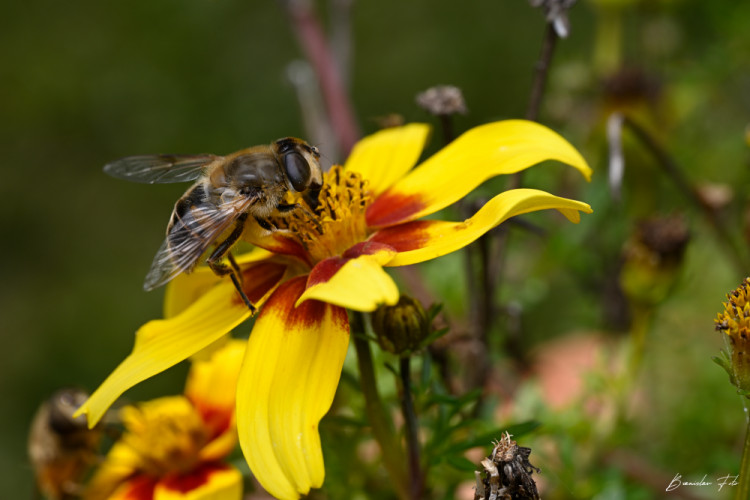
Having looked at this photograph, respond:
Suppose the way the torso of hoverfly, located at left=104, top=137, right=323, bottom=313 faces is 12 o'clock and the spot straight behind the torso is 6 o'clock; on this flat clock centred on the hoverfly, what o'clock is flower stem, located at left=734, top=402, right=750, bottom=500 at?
The flower stem is roughly at 1 o'clock from the hoverfly.

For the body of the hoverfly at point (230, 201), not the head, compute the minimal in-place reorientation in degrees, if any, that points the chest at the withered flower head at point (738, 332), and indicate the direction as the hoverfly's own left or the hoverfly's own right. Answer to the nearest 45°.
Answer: approximately 45° to the hoverfly's own right

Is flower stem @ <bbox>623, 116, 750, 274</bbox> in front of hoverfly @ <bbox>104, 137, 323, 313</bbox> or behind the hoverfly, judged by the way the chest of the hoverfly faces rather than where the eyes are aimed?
in front

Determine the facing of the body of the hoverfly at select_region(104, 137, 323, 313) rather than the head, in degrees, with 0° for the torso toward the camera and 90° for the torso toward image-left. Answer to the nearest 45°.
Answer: approximately 270°
